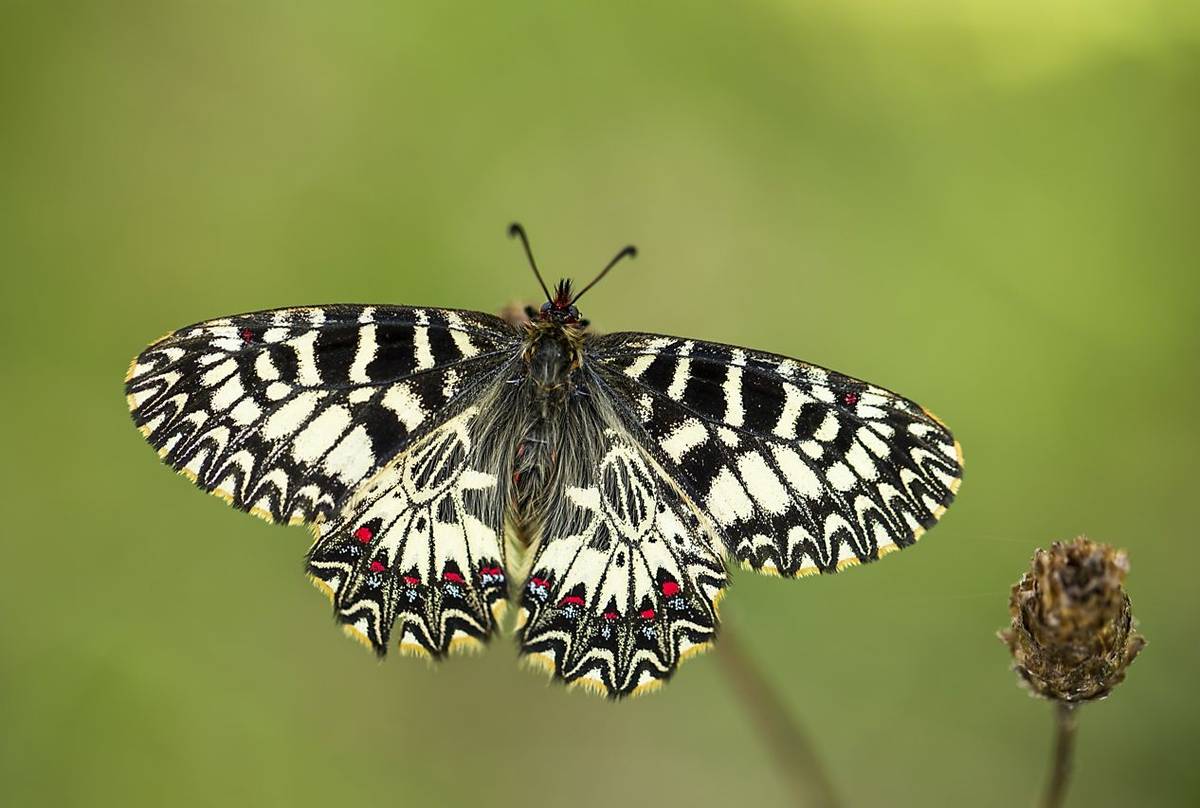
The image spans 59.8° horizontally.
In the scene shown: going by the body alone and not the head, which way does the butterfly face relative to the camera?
away from the camera
